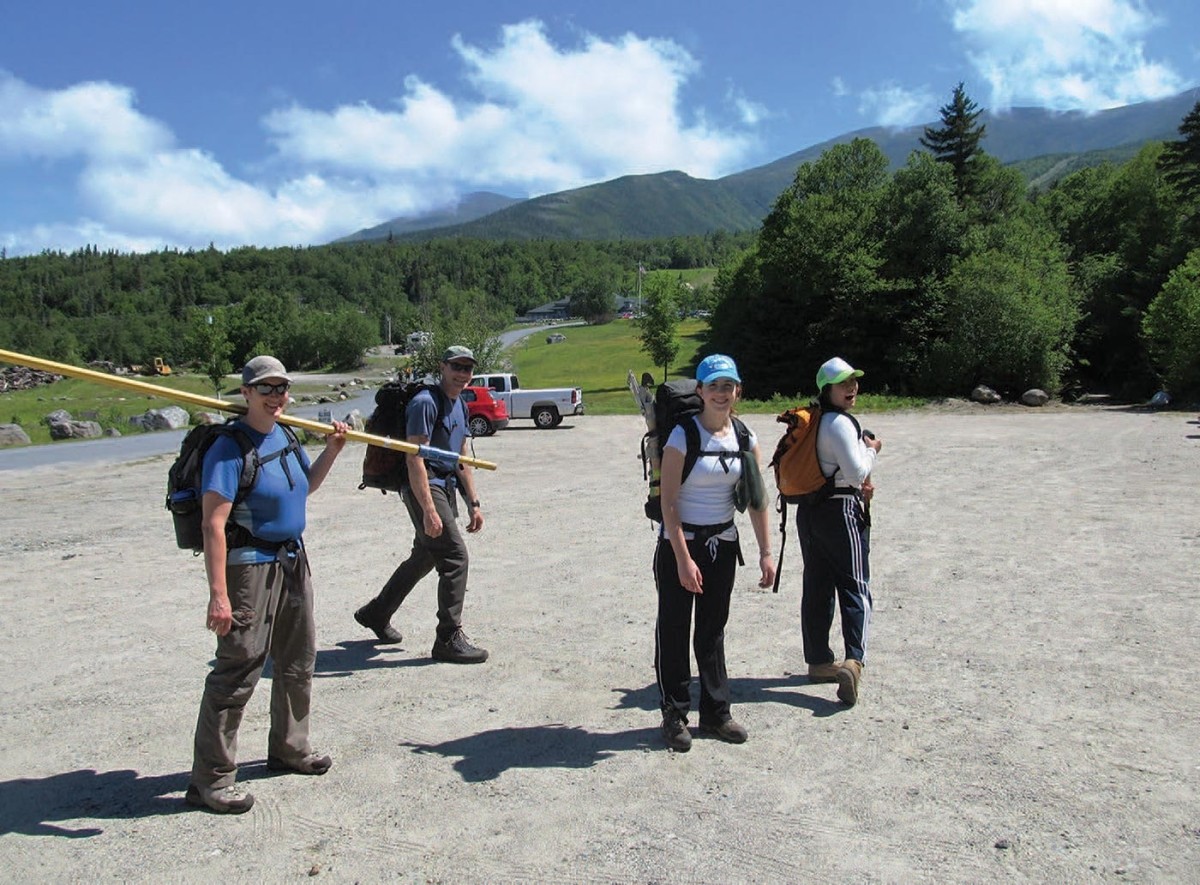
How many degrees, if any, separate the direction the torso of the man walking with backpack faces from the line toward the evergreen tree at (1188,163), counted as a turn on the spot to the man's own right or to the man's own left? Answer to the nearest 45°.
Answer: approximately 90° to the man's own left

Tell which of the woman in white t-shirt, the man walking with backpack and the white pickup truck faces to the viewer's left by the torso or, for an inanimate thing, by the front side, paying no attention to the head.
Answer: the white pickup truck

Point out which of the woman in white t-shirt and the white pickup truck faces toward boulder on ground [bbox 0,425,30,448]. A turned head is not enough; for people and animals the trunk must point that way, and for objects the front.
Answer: the white pickup truck

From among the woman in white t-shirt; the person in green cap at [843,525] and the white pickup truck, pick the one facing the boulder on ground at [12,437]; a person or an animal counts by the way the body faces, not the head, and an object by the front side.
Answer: the white pickup truck

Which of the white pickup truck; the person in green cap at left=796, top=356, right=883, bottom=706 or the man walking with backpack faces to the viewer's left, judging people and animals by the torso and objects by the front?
the white pickup truck

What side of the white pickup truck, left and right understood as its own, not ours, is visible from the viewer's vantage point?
left

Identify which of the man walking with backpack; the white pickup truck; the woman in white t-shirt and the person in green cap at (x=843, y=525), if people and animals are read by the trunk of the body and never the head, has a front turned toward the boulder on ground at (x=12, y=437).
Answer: the white pickup truck

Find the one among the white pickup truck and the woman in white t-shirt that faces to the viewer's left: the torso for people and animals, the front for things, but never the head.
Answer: the white pickup truck

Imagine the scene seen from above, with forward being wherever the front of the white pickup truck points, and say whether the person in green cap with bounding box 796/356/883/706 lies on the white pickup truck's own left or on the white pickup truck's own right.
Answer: on the white pickup truck's own left

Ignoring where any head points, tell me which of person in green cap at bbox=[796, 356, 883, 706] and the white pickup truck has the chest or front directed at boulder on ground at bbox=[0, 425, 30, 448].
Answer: the white pickup truck

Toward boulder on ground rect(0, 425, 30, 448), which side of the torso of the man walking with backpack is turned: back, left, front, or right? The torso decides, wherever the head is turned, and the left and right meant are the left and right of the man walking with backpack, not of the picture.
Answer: back

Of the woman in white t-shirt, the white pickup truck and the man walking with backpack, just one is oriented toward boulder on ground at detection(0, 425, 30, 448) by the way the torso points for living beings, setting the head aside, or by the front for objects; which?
the white pickup truck

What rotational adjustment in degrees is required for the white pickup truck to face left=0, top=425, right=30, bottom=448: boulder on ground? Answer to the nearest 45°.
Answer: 0° — it already faces it

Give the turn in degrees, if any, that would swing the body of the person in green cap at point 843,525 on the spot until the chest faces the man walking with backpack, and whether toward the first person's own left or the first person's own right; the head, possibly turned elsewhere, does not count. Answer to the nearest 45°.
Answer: approximately 135° to the first person's own left
